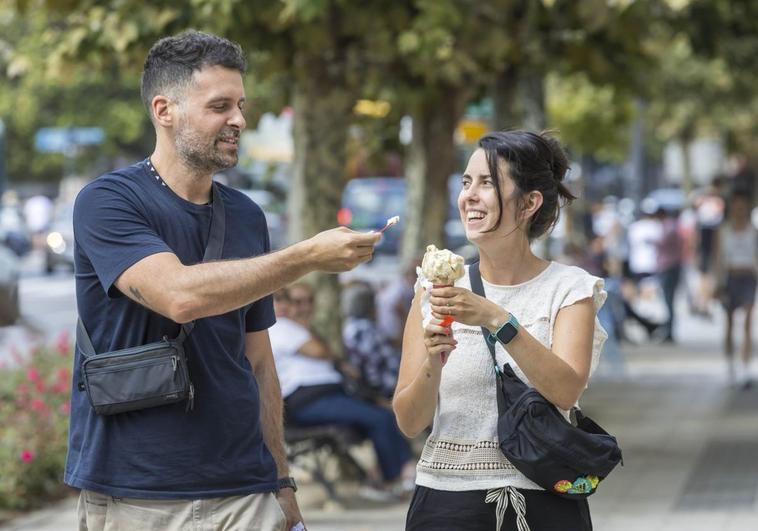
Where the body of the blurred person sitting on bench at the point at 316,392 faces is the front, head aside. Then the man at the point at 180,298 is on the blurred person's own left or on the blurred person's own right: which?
on the blurred person's own right

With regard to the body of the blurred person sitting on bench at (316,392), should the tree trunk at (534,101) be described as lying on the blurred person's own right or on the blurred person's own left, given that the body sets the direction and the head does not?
on the blurred person's own left

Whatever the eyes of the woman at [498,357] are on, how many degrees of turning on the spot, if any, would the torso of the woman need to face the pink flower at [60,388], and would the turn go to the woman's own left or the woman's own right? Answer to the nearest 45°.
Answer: approximately 90° to the woman's own right

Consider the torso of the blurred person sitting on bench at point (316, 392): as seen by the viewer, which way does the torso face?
to the viewer's right

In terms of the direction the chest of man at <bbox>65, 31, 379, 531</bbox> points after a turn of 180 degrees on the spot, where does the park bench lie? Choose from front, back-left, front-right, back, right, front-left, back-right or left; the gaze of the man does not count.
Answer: front-right

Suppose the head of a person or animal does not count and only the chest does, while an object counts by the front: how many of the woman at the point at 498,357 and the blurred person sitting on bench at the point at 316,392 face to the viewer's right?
1

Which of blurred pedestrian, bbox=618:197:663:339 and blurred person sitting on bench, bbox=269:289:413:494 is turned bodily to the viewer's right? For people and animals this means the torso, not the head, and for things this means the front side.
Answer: blurred person sitting on bench, bbox=269:289:413:494

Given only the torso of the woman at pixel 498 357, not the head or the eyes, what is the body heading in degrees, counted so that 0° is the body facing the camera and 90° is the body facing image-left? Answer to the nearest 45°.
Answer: approximately 45°
